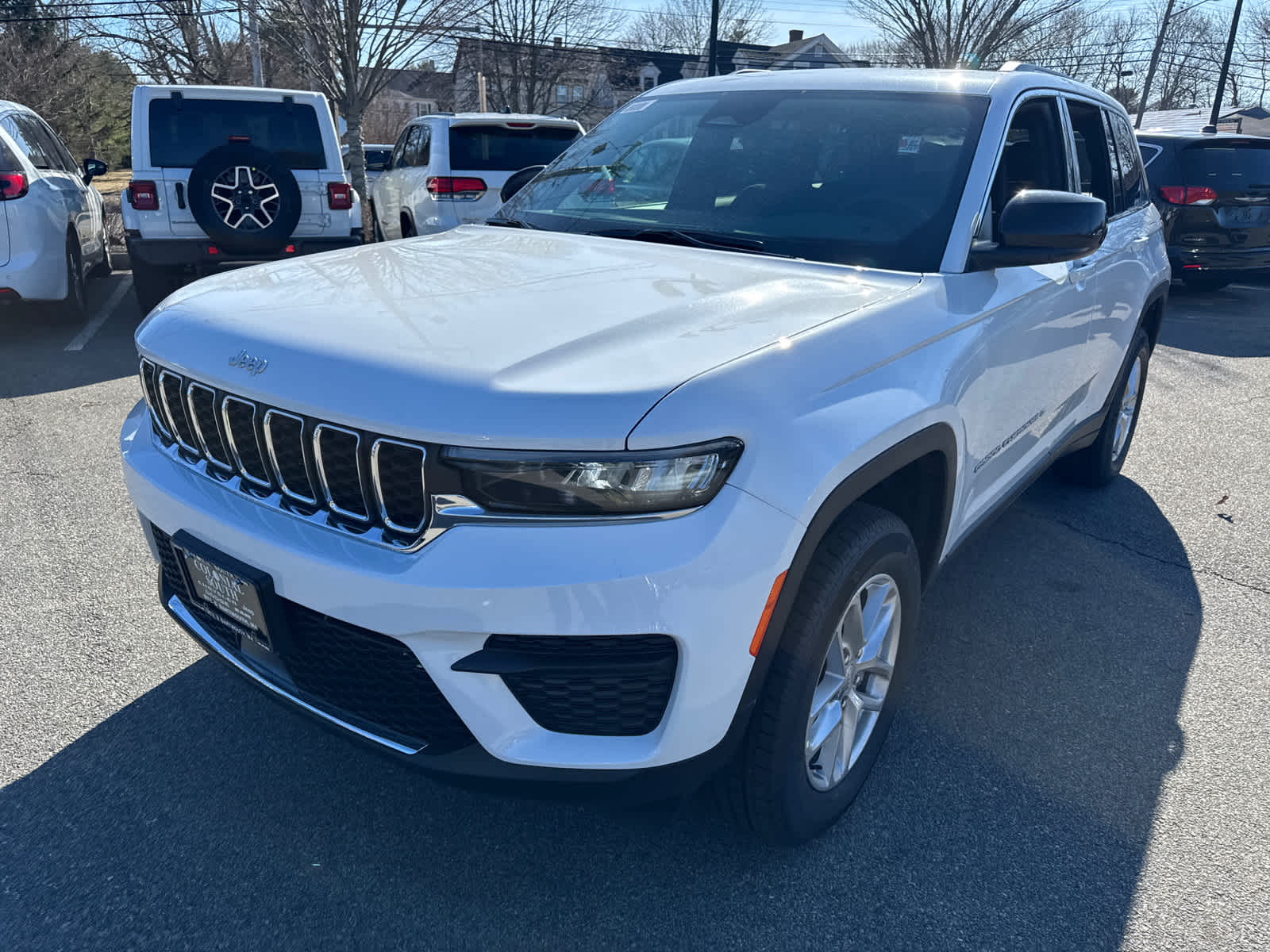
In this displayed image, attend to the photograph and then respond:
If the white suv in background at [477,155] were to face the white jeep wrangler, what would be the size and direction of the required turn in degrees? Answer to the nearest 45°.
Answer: approximately 90° to its left

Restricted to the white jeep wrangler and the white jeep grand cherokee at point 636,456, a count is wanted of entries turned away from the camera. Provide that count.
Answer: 1

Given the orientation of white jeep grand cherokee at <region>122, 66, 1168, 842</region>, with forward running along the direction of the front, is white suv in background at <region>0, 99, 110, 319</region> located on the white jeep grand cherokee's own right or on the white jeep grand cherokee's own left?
on the white jeep grand cherokee's own right

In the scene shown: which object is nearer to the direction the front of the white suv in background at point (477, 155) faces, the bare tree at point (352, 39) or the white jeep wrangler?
the bare tree

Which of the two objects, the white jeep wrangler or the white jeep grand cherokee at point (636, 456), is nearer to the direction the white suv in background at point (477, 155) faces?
the white jeep wrangler

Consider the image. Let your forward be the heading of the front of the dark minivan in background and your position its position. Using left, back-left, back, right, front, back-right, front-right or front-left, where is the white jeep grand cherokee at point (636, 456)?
back-left

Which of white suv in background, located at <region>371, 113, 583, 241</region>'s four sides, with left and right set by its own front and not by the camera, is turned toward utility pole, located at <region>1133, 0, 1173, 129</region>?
right

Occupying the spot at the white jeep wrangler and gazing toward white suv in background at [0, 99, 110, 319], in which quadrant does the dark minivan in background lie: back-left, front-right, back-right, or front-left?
back-left

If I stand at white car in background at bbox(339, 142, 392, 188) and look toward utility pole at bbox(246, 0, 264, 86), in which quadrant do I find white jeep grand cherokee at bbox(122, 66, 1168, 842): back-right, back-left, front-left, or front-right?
back-left

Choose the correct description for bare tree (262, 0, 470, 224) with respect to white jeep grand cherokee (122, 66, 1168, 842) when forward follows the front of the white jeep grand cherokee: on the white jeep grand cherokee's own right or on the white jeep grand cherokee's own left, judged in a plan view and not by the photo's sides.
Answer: on the white jeep grand cherokee's own right

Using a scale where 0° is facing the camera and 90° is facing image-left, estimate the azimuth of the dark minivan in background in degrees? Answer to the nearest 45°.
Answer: approximately 135°

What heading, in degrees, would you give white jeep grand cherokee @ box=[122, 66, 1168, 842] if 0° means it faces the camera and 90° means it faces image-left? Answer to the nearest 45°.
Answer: approximately 45°

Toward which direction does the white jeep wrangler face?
away from the camera
